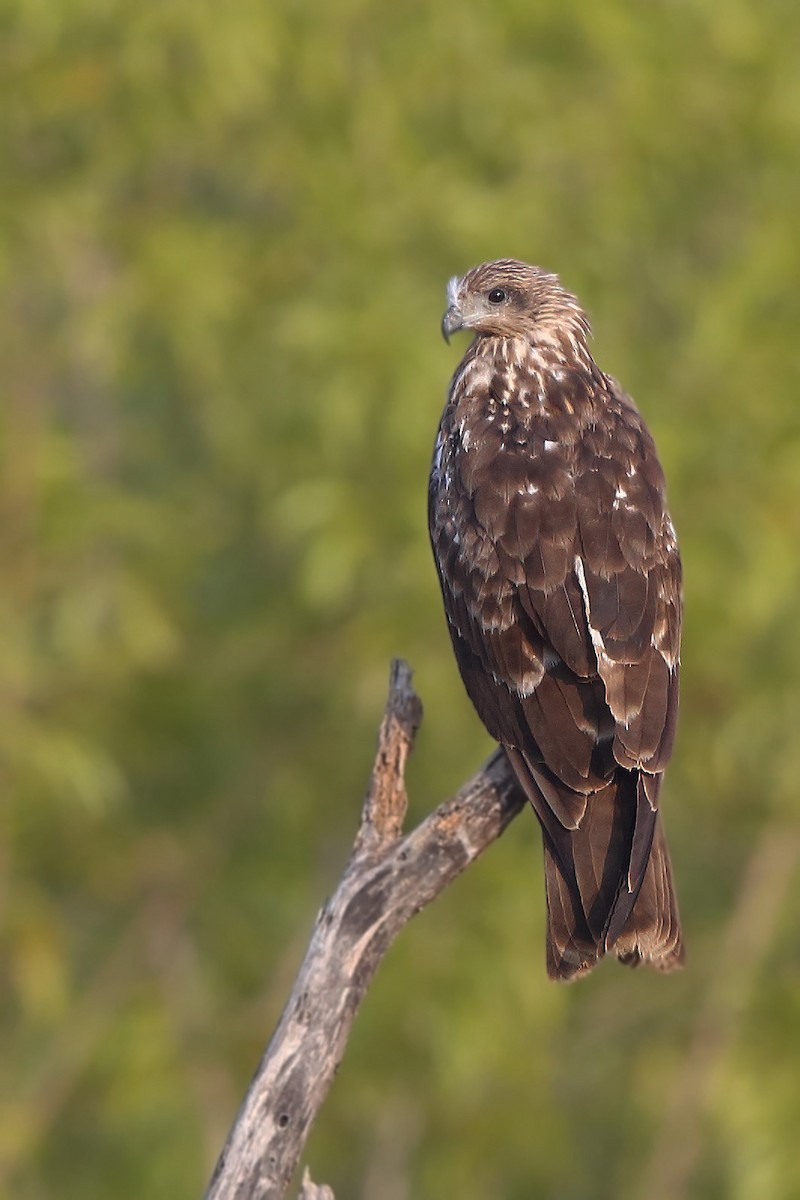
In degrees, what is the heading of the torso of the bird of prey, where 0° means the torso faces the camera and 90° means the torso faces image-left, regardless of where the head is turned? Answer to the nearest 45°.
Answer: approximately 135°
